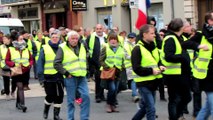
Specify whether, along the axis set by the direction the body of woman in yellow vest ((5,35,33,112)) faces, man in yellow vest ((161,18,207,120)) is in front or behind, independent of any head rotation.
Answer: in front

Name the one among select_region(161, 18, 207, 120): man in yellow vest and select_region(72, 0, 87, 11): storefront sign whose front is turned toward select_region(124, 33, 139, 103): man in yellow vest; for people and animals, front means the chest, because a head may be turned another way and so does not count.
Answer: the storefront sign

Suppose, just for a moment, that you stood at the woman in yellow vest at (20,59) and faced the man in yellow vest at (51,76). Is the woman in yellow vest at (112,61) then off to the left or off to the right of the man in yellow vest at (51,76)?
left

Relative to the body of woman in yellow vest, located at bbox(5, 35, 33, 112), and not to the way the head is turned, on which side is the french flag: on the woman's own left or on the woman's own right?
on the woman's own left

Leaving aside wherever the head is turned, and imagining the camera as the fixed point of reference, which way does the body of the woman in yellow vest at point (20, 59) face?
toward the camera

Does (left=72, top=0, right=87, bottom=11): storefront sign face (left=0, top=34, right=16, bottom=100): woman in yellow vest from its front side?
yes

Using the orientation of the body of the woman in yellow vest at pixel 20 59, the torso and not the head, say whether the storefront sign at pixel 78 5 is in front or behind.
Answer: behind

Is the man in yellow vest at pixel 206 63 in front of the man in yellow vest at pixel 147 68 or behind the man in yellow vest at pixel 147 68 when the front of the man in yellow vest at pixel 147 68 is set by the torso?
in front
